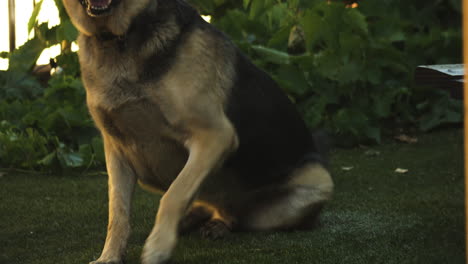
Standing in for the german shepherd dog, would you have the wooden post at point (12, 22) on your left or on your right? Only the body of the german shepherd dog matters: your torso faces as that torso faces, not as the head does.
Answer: on your right

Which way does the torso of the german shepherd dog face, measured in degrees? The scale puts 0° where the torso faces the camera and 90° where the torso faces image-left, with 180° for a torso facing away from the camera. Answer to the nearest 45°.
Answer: approximately 45°
